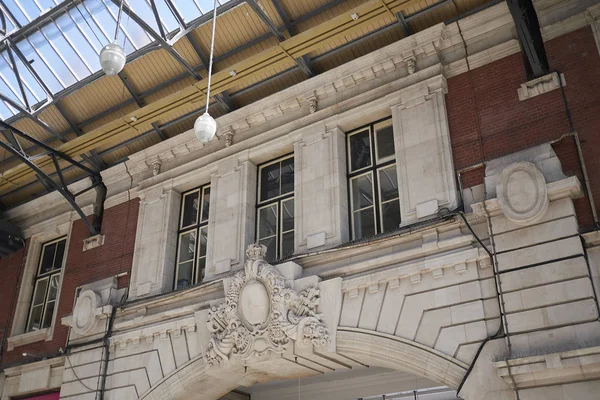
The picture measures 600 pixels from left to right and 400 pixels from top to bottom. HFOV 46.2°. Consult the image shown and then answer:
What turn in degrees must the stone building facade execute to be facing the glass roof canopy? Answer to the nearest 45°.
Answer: approximately 45° to its right

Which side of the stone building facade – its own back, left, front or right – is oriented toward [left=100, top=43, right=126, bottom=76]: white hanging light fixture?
front

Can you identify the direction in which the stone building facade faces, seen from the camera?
facing the viewer and to the left of the viewer
